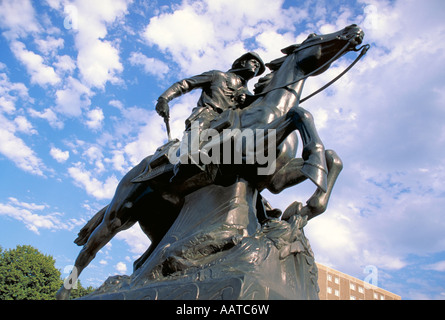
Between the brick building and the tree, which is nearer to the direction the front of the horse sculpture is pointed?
the brick building

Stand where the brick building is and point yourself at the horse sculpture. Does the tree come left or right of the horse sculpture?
right

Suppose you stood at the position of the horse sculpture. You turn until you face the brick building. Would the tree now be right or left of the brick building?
left

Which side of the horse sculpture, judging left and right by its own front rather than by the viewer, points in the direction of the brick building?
left

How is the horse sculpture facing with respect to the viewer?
to the viewer's right

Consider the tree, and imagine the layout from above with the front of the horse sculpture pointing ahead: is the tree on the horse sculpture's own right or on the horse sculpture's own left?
on the horse sculpture's own left
